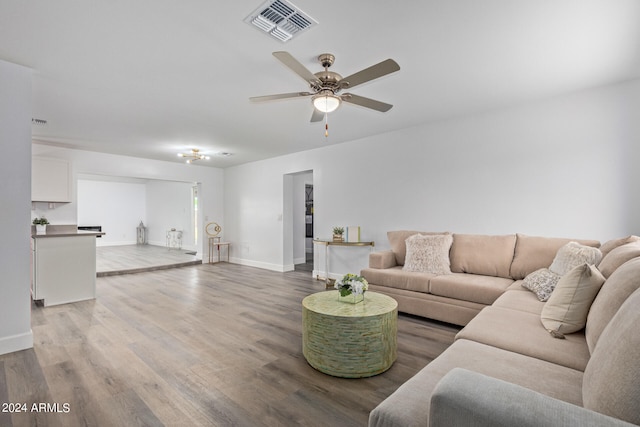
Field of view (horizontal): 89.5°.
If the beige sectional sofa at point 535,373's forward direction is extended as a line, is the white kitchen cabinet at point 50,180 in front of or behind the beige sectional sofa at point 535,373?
in front

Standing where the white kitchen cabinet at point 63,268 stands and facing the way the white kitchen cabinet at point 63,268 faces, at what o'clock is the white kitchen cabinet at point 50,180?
the white kitchen cabinet at point 50,180 is roughly at 3 o'clock from the white kitchen cabinet at point 63,268.

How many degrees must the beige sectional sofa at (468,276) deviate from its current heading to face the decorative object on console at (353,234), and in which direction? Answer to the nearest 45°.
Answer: approximately 90° to its right

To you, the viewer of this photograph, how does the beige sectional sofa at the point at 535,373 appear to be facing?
facing to the left of the viewer

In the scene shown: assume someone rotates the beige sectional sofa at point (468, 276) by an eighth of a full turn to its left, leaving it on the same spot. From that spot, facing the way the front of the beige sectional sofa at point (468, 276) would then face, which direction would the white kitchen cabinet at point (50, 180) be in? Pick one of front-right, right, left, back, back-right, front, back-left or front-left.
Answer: right

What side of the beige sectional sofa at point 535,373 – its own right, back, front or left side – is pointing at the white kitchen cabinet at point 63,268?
front

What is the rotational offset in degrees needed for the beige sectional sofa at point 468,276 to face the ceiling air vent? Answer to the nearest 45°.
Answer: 0° — it already faces it

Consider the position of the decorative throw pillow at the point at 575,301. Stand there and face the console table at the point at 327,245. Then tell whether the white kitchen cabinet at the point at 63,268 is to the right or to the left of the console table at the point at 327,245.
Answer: left

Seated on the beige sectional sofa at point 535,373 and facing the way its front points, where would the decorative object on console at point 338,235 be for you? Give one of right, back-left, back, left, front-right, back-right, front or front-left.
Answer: front-right

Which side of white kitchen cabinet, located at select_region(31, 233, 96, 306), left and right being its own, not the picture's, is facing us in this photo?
left

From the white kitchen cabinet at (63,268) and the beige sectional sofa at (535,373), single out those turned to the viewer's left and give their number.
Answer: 2
